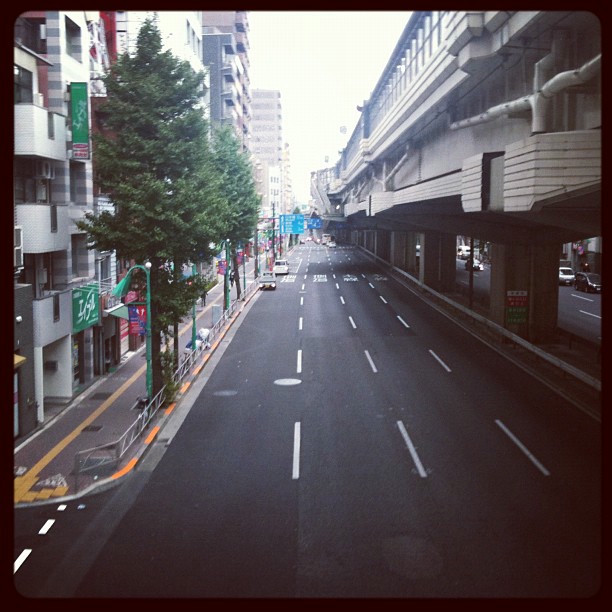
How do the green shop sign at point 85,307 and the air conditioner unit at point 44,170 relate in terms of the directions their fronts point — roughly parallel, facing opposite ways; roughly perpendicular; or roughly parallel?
roughly parallel

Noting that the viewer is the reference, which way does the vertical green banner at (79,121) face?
facing the viewer

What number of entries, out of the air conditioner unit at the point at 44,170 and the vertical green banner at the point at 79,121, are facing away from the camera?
0

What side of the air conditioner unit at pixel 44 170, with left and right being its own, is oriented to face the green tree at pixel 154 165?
front

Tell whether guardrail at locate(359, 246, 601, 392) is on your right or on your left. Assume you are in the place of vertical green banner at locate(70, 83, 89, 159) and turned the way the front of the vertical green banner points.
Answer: on your left

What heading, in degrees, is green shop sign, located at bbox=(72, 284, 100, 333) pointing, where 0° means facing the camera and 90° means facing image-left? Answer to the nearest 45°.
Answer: approximately 315°

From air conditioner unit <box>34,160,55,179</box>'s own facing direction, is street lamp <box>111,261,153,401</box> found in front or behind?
in front

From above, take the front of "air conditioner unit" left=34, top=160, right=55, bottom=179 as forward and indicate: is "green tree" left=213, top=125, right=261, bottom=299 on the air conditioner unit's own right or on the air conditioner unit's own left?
on the air conditioner unit's own left

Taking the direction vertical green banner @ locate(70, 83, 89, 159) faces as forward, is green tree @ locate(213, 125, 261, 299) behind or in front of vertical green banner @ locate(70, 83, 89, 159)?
behind

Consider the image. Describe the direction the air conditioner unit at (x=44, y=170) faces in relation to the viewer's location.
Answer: facing the viewer and to the right of the viewer
